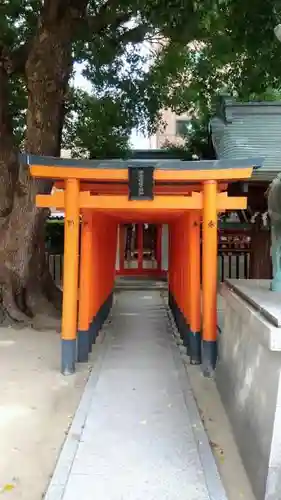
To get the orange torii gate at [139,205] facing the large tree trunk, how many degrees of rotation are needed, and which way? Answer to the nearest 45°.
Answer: approximately 135° to its right

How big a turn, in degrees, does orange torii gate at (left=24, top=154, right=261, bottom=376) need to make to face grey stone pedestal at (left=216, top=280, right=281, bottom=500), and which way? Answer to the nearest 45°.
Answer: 0° — it already faces it

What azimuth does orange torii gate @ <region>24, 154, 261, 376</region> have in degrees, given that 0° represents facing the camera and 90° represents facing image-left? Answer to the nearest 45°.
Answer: approximately 0°

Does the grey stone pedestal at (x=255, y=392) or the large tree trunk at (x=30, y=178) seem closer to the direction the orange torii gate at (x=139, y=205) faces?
the grey stone pedestal
